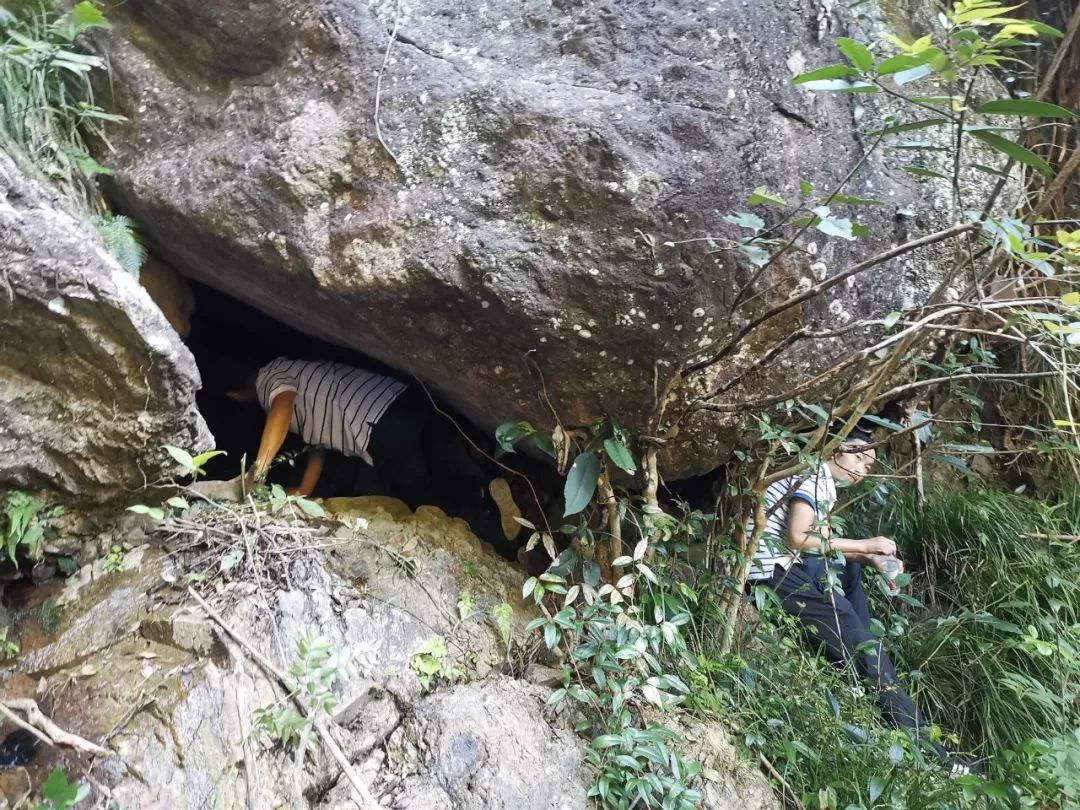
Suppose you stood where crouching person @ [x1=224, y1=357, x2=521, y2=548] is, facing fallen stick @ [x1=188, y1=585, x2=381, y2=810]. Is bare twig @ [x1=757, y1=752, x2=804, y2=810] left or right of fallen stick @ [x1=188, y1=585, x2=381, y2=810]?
left

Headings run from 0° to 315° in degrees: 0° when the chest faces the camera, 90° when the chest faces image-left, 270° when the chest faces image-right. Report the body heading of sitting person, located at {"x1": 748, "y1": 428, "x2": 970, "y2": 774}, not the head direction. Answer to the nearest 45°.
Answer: approximately 270°

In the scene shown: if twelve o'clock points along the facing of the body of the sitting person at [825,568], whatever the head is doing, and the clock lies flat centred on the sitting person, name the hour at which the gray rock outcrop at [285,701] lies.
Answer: The gray rock outcrop is roughly at 4 o'clock from the sitting person.

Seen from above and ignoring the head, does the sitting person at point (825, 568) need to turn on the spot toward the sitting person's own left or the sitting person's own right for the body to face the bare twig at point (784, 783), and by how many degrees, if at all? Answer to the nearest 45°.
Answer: approximately 90° to the sitting person's own right

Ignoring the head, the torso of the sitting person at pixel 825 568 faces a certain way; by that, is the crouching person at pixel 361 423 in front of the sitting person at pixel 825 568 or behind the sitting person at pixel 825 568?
behind

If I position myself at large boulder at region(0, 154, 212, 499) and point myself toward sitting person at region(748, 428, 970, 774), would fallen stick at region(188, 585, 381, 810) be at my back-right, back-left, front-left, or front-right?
front-right

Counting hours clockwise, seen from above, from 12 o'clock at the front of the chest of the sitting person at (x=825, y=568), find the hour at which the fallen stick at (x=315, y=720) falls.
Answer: The fallen stick is roughly at 4 o'clock from the sitting person.

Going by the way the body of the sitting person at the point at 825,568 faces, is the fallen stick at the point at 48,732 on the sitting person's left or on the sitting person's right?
on the sitting person's right

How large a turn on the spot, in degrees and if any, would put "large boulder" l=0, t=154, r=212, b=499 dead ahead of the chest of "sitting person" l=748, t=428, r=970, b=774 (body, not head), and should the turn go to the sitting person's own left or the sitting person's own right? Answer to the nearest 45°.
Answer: approximately 135° to the sitting person's own right

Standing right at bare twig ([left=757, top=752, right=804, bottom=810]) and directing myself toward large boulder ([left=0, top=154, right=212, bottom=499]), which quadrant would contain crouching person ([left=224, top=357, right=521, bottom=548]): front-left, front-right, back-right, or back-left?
front-right
